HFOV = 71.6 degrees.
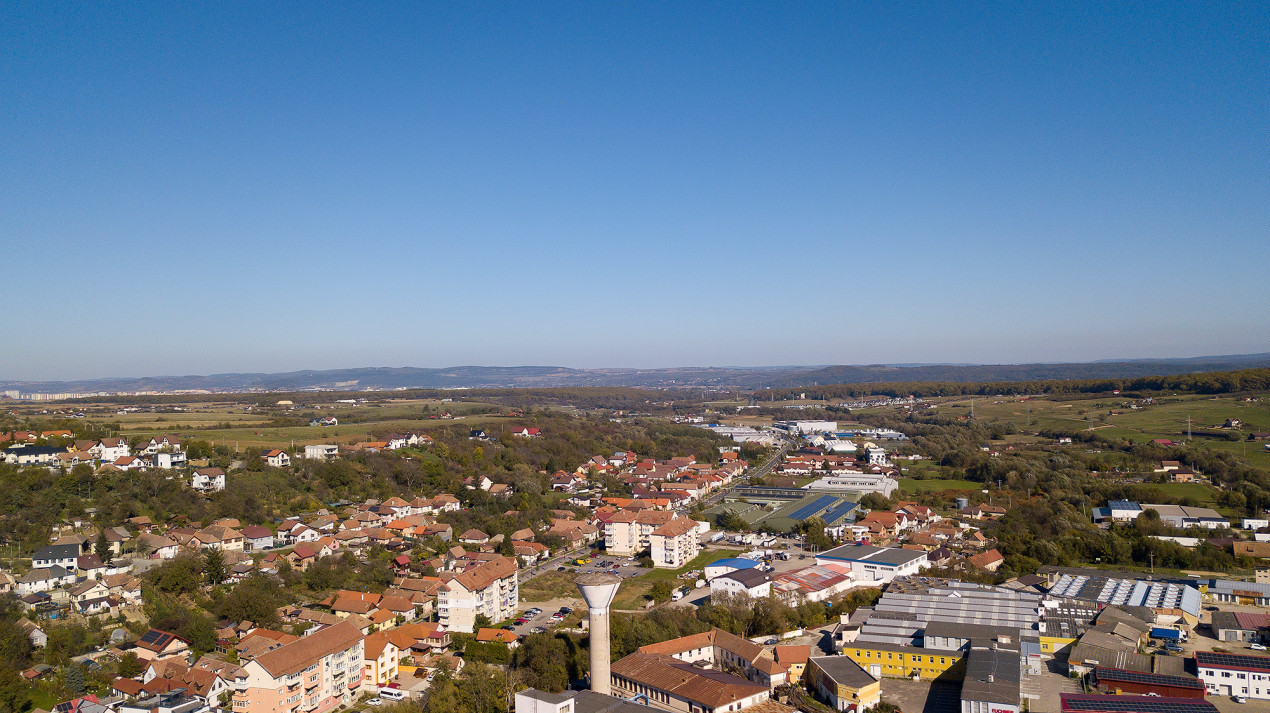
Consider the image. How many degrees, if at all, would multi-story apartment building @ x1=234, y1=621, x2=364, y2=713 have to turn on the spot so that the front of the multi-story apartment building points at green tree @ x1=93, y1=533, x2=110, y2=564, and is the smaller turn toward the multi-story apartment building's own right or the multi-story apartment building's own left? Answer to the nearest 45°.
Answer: approximately 180°

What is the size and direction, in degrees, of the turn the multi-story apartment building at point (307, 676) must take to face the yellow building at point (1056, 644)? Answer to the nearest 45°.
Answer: approximately 45° to its left

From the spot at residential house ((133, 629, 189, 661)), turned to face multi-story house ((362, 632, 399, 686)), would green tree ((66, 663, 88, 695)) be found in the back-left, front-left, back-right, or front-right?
back-right

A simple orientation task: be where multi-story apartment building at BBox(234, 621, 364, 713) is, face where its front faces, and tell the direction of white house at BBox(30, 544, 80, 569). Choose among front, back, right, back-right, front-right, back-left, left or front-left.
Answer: back

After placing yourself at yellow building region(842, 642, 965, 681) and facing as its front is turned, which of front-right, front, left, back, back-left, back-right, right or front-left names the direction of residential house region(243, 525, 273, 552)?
right

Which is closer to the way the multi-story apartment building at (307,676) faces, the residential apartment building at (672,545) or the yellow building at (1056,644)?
the yellow building

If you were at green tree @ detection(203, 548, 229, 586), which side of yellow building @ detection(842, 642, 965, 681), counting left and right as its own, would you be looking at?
right

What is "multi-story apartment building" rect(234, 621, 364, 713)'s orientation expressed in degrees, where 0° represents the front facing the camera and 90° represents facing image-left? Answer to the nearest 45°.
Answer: approximately 315°

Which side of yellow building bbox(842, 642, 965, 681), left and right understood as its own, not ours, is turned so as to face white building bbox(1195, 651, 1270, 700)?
left

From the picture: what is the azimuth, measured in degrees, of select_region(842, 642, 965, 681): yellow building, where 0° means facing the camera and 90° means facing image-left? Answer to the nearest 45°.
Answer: approximately 0°

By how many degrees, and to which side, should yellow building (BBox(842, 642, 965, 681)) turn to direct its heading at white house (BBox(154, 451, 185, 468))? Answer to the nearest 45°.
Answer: approximately 90° to its right

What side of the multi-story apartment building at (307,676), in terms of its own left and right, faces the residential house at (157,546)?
back
